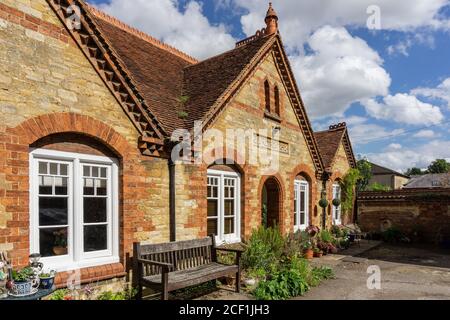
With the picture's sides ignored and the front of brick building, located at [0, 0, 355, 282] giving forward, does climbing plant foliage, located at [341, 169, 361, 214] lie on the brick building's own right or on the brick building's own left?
on the brick building's own left

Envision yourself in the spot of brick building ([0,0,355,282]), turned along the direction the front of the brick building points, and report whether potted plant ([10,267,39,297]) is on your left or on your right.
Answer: on your right
